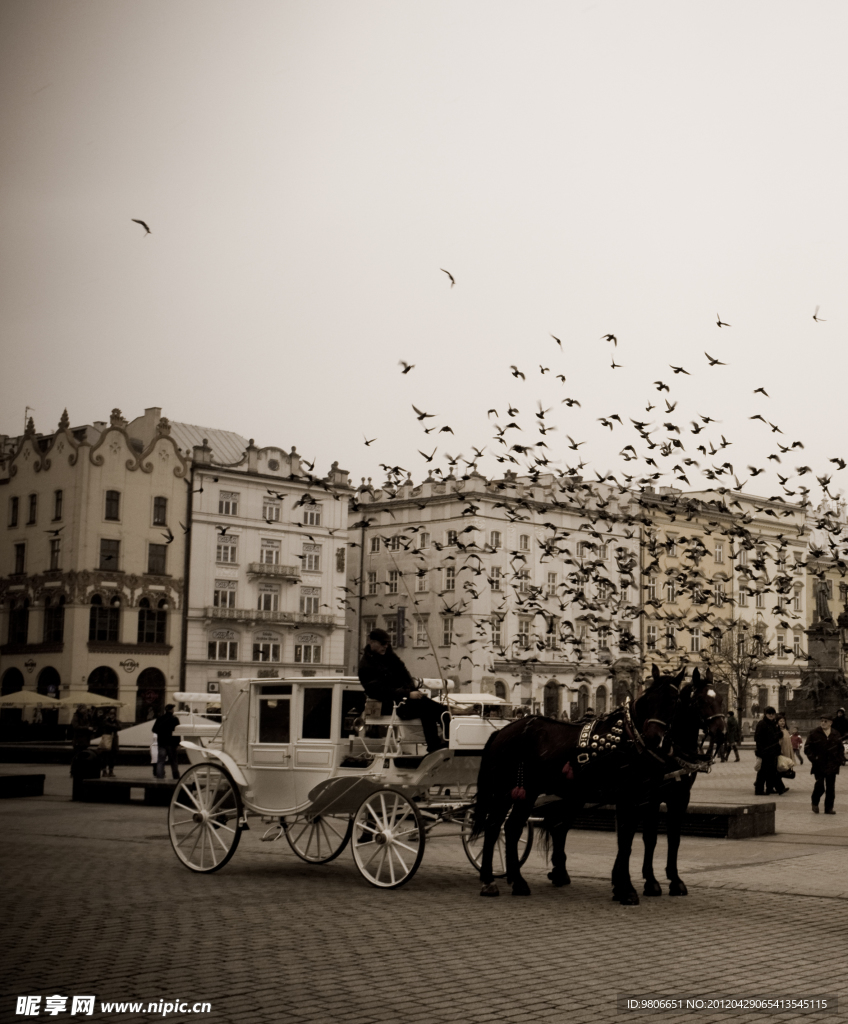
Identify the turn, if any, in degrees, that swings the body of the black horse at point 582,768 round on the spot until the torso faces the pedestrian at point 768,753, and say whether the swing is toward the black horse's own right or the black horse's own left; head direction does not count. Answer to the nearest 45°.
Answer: approximately 90° to the black horse's own left

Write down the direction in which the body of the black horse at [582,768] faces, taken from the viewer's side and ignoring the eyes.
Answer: to the viewer's right

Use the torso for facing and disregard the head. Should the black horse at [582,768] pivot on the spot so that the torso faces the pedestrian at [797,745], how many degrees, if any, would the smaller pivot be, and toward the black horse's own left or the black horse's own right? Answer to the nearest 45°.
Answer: approximately 90° to the black horse's own left

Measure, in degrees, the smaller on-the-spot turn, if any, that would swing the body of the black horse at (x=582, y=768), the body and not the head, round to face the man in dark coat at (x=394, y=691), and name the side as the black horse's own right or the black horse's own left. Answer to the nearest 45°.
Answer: approximately 180°

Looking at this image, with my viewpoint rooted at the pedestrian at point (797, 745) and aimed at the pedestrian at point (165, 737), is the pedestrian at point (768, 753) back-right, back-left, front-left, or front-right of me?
front-left

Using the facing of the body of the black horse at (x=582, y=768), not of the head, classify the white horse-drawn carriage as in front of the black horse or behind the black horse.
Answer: behind

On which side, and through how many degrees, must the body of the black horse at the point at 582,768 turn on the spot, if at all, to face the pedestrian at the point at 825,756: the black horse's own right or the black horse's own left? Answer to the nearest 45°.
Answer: approximately 90° to the black horse's own left

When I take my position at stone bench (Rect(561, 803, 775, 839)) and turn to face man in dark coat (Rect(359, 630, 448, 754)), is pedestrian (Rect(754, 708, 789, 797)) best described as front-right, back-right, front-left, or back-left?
back-right

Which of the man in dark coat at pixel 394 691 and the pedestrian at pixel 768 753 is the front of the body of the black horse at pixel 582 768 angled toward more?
the pedestrian
